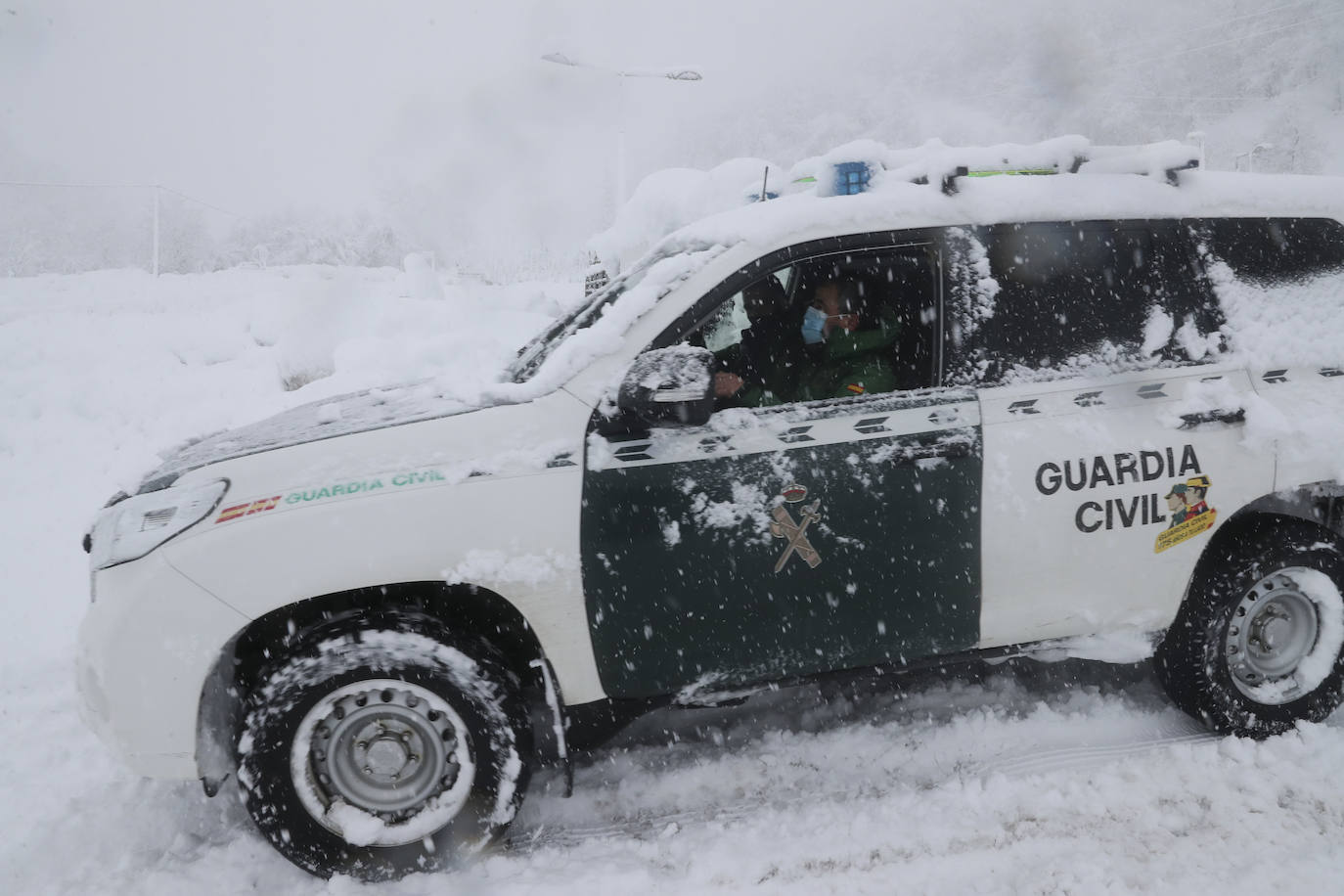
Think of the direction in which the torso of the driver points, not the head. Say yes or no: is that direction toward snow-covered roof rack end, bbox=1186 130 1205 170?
no

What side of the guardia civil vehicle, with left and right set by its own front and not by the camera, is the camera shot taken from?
left

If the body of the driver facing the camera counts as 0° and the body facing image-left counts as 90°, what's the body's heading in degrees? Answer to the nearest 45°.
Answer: approximately 90°
